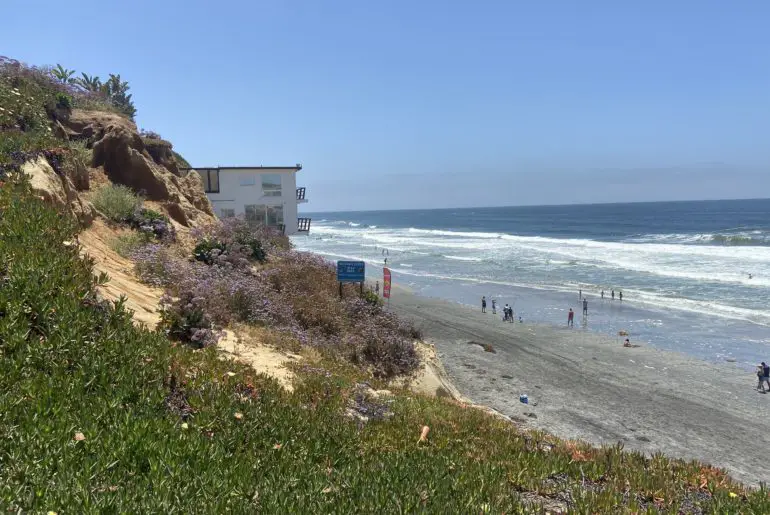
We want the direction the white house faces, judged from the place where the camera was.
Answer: facing to the right of the viewer

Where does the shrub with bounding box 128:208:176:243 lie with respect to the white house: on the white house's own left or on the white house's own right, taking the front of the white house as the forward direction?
on the white house's own right

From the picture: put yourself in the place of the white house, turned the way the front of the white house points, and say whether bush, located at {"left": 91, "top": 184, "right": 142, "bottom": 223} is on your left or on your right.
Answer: on your right

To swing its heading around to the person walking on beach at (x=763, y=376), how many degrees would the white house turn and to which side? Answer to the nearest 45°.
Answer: approximately 45° to its right

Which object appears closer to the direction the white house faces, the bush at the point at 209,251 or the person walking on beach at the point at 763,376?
the person walking on beach

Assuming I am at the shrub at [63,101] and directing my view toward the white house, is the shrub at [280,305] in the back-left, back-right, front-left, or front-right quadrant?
back-right
